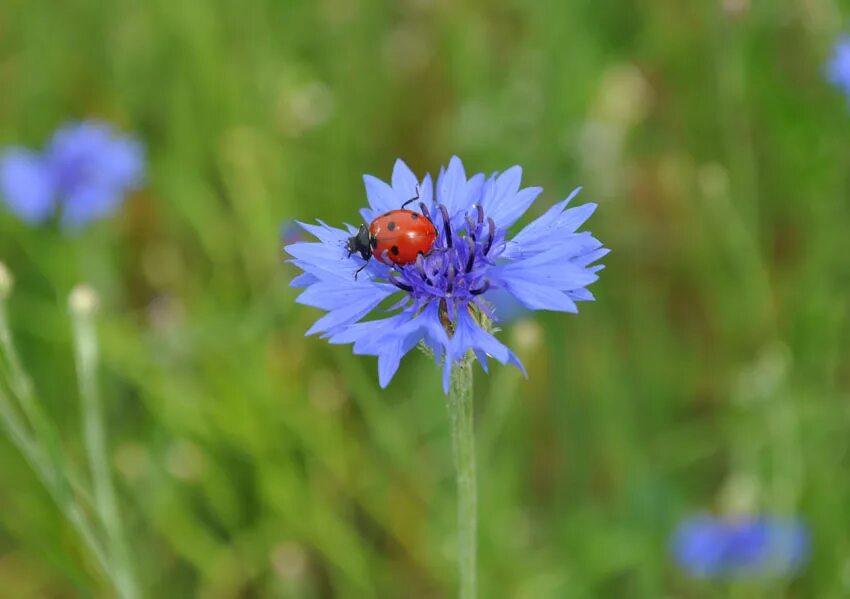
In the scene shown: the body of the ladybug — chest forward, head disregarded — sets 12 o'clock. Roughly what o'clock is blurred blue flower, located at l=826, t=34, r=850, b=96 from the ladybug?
The blurred blue flower is roughly at 5 o'clock from the ladybug.

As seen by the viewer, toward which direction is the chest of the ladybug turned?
to the viewer's left

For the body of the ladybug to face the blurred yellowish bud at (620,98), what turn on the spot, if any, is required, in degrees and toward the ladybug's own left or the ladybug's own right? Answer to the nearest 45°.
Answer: approximately 135° to the ladybug's own right

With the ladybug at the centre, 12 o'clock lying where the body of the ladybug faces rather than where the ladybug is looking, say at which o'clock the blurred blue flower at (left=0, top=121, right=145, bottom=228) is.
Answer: The blurred blue flower is roughly at 2 o'clock from the ladybug.

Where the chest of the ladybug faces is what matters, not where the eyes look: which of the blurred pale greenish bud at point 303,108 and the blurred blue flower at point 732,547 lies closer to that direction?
the blurred pale greenish bud

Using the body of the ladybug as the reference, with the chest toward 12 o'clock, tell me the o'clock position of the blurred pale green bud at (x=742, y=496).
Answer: The blurred pale green bud is roughly at 4 o'clock from the ladybug.
